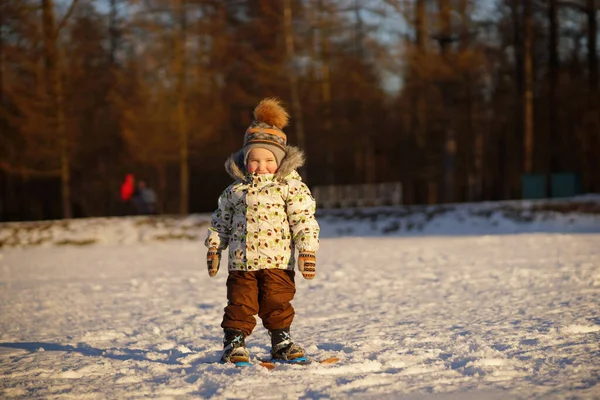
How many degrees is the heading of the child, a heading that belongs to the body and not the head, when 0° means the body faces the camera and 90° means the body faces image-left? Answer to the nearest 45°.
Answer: approximately 0°

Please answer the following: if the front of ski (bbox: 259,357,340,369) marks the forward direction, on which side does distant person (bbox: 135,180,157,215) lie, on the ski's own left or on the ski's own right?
on the ski's own left

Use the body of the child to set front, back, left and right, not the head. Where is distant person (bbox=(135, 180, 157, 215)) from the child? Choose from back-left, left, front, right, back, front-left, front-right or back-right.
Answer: back

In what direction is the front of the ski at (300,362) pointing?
to the viewer's right
